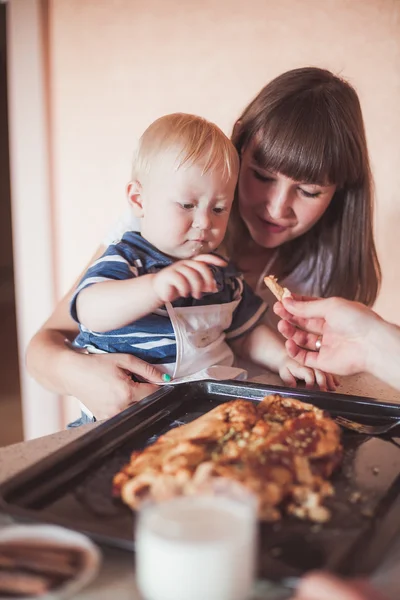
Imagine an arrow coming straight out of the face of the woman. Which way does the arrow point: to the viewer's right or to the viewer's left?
to the viewer's left

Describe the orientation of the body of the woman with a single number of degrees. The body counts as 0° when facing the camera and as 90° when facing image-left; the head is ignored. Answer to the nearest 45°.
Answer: approximately 45°

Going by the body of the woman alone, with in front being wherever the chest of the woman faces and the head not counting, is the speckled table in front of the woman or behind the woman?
in front

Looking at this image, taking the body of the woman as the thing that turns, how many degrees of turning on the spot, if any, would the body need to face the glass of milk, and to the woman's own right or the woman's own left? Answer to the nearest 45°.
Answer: approximately 45° to the woman's own left

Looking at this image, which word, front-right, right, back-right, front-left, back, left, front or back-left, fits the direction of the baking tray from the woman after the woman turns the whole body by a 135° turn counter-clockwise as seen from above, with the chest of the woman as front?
right
